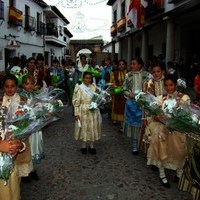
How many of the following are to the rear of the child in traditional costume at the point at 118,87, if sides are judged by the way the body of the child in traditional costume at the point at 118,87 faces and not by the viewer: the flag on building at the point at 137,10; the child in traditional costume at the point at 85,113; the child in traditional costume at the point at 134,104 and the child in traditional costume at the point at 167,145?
1

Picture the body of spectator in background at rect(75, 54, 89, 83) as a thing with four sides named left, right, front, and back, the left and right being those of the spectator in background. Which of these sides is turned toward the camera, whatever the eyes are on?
front

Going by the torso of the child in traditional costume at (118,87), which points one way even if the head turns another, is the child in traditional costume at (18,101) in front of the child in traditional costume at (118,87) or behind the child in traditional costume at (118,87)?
in front

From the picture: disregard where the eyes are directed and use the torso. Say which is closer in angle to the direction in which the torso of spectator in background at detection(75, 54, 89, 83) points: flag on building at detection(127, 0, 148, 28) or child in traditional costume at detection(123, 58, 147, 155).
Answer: the child in traditional costume

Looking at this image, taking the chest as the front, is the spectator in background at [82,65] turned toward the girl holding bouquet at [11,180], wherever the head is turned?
yes

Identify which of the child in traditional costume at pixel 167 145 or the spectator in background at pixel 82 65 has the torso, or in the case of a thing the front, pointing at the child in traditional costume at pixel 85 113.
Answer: the spectator in background

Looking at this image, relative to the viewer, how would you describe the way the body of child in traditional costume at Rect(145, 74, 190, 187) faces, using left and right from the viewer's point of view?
facing the viewer

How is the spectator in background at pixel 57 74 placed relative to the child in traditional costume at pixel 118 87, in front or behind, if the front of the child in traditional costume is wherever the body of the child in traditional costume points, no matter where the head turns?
behind

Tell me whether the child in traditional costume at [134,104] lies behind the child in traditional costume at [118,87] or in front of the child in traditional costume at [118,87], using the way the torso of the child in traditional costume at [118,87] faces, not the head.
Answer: in front

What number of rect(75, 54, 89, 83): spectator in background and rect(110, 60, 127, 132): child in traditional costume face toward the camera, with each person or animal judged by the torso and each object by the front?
2

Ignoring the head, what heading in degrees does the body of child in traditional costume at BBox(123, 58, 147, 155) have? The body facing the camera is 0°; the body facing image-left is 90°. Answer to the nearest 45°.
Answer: approximately 45°

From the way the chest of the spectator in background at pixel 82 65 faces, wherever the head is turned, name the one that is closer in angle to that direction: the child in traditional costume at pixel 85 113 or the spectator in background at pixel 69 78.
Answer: the child in traditional costume
